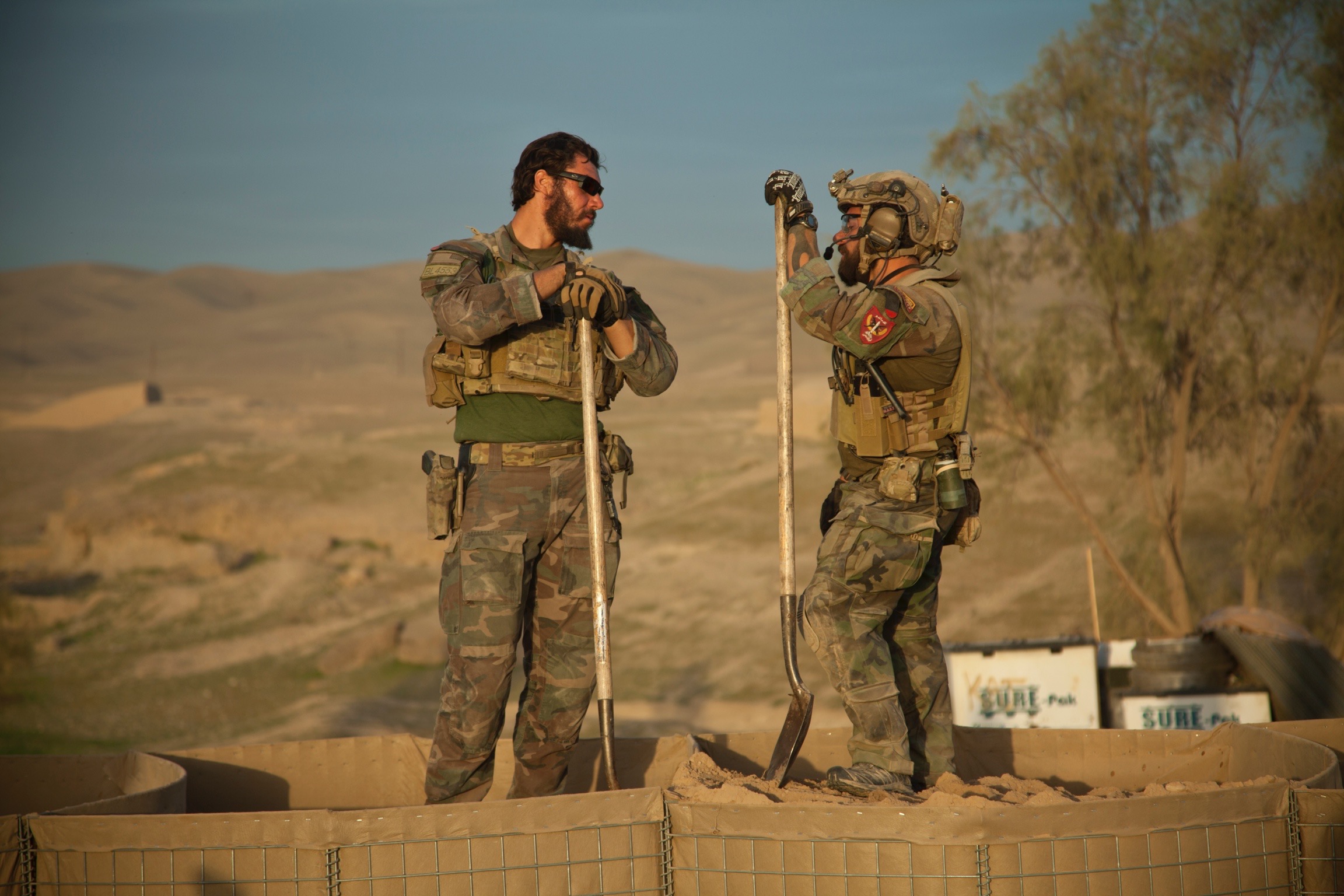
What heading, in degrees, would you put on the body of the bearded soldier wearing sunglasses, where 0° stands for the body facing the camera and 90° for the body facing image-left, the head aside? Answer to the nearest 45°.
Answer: approximately 315°

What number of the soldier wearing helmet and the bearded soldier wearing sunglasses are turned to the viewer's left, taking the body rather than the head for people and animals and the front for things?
1

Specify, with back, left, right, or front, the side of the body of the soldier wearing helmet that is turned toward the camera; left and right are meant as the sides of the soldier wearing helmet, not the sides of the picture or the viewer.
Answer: left

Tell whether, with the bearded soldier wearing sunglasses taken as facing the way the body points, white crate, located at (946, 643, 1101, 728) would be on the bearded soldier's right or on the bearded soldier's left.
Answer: on the bearded soldier's left

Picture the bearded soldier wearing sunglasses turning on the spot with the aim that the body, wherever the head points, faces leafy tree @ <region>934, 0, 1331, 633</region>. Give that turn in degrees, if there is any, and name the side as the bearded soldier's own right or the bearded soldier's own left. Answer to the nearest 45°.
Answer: approximately 90° to the bearded soldier's own left

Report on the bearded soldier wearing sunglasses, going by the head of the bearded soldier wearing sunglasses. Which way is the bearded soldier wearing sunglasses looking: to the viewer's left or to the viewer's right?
to the viewer's right

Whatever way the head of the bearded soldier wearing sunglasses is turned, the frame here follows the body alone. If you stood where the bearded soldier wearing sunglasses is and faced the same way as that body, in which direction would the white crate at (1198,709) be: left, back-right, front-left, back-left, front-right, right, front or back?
left
